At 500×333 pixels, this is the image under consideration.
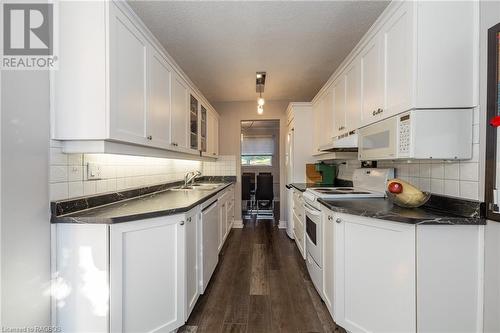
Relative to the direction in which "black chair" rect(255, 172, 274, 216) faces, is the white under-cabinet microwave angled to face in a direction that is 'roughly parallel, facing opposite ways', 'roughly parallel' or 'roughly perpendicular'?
roughly perpendicular

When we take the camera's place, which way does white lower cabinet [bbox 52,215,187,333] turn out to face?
facing the viewer and to the right of the viewer

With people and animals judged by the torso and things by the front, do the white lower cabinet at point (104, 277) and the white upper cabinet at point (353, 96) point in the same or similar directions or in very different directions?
very different directions

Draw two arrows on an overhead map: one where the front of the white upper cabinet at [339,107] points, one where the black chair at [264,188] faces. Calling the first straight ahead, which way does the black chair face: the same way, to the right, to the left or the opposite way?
to the right

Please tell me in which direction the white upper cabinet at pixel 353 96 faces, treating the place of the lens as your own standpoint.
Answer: facing to the left of the viewer

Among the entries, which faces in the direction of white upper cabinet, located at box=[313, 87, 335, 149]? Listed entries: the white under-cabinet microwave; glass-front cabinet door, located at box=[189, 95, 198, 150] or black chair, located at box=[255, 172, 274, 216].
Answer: the glass-front cabinet door

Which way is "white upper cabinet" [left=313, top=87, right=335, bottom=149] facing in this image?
to the viewer's left

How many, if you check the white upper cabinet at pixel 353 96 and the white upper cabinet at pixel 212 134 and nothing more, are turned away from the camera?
0

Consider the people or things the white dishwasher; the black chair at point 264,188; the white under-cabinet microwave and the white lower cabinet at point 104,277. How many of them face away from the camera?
1

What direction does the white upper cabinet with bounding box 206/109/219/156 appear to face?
to the viewer's right

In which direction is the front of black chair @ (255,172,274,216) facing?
away from the camera

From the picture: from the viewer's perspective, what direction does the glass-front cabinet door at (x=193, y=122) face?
to the viewer's right

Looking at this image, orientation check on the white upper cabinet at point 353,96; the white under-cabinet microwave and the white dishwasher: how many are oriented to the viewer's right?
1

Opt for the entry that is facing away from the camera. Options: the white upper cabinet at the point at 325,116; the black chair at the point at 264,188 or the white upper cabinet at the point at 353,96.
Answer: the black chair

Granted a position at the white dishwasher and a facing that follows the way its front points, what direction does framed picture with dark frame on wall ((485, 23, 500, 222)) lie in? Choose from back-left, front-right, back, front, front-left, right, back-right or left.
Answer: front-right

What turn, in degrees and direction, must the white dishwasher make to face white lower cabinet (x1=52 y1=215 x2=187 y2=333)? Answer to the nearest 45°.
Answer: approximately 135° to its right

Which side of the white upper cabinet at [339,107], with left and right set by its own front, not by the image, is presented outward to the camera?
left
